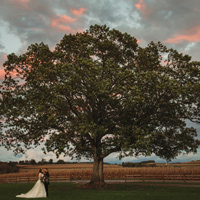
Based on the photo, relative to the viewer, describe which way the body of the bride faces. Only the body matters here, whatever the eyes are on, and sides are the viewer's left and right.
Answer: facing to the right of the viewer
